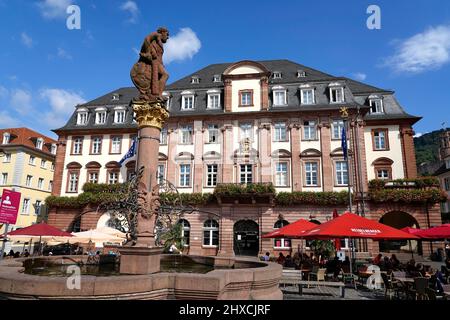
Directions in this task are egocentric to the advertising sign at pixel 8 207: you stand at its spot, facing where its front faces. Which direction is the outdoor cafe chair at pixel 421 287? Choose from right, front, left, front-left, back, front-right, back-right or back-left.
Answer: front-left

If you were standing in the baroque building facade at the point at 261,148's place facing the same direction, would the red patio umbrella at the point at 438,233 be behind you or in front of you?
in front

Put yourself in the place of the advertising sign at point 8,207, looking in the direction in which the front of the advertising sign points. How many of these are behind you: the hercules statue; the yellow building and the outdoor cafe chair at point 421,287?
1

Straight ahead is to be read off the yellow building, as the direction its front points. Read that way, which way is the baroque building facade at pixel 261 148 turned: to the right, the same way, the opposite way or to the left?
to the right

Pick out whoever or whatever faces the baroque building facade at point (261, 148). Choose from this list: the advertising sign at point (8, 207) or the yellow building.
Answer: the yellow building

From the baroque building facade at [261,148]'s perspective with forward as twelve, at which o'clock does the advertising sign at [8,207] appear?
The advertising sign is roughly at 1 o'clock from the baroque building facade.

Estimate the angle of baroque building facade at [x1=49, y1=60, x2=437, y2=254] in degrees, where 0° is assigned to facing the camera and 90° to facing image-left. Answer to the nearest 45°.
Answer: approximately 0°

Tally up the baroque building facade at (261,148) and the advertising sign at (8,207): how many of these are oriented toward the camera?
2

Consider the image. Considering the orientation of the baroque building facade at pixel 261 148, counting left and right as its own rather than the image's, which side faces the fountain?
front

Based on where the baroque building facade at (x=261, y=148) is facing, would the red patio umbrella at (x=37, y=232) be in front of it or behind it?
in front

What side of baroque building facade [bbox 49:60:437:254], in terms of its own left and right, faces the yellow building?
right

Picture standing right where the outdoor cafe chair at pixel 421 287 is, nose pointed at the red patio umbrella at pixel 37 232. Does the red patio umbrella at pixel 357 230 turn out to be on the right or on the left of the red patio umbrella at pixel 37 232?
right

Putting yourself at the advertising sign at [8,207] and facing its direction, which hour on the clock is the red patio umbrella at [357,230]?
The red patio umbrella is roughly at 10 o'clock from the advertising sign.

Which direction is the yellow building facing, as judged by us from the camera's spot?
facing the viewer and to the right of the viewer
